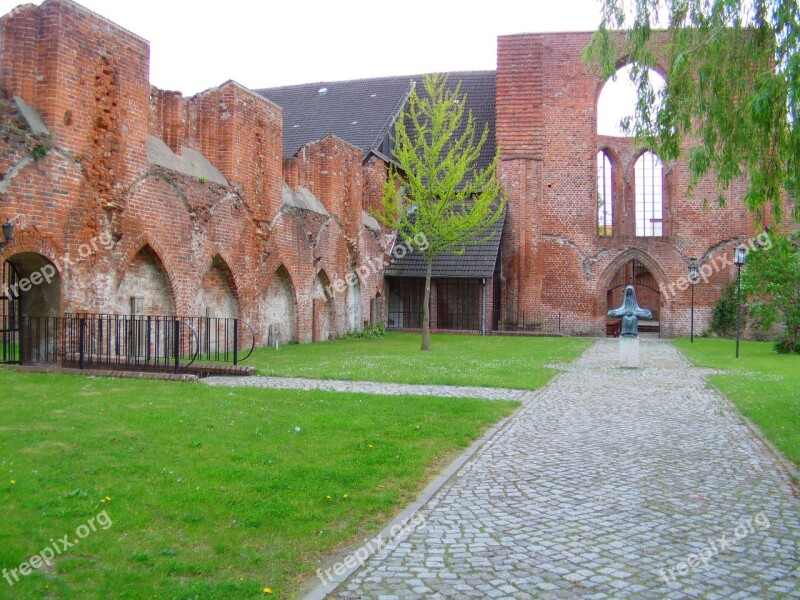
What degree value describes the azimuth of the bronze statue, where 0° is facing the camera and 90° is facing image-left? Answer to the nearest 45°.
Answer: approximately 0°

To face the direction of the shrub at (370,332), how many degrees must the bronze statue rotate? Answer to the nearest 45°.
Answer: approximately 135° to its right

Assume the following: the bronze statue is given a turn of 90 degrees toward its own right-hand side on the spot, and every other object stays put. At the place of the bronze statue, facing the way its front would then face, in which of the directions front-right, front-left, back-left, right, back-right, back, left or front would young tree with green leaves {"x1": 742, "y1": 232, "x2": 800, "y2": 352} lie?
back-right
